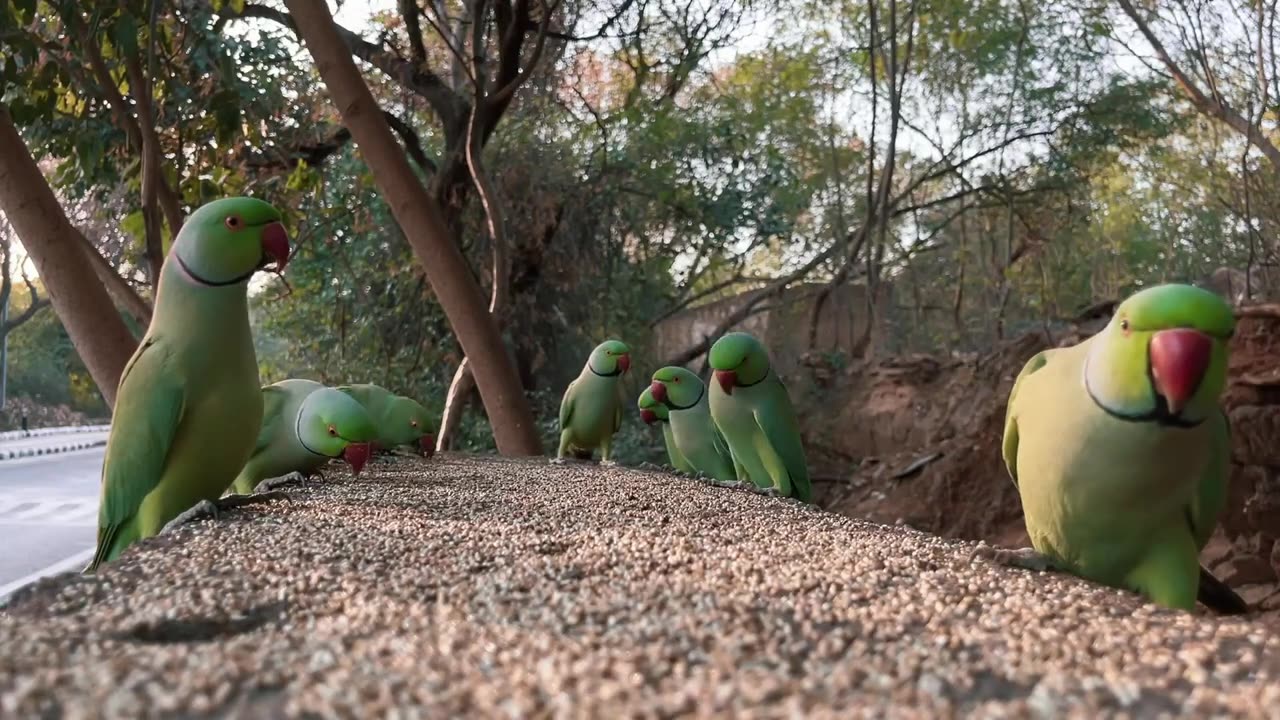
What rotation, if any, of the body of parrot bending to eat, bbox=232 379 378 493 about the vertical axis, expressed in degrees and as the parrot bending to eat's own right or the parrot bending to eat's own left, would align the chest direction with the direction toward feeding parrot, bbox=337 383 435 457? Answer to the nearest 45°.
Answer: approximately 90° to the parrot bending to eat's own left

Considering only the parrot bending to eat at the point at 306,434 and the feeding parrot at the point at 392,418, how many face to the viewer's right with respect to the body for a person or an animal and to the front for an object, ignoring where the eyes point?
2

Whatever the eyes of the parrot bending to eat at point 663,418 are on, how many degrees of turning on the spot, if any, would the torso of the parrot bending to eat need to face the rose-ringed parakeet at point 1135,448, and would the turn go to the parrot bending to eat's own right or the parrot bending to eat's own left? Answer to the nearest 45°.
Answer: approximately 90° to the parrot bending to eat's own left

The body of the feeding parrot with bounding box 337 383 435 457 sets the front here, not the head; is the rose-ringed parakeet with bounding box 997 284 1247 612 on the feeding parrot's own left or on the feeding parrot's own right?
on the feeding parrot's own right

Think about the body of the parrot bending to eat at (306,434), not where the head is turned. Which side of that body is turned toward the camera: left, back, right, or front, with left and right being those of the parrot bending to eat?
right

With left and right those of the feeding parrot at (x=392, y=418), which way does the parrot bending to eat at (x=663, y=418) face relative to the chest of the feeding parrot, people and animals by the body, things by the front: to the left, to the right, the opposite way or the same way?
the opposite way

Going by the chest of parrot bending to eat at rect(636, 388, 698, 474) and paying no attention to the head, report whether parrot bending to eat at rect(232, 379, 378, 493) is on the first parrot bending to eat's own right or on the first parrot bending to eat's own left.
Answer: on the first parrot bending to eat's own left

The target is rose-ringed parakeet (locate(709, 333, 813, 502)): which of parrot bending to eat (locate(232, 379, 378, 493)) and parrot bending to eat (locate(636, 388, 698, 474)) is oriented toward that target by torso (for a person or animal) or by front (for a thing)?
parrot bending to eat (locate(232, 379, 378, 493))

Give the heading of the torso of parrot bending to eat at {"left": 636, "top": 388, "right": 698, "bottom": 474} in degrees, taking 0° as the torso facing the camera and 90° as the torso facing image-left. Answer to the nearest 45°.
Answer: approximately 90°

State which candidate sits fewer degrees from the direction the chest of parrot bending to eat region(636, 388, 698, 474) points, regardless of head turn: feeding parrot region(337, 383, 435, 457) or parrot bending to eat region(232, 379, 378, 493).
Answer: the feeding parrot

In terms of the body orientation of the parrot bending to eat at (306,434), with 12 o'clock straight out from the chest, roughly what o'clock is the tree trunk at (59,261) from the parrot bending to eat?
The tree trunk is roughly at 7 o'clock from the parrot bending to eat.

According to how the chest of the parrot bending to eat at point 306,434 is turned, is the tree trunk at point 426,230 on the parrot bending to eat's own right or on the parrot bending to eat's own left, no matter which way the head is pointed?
on the parrot bending to eat's own left
